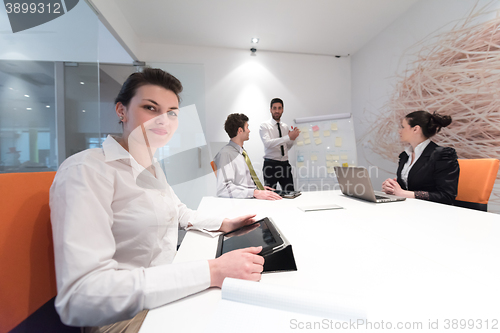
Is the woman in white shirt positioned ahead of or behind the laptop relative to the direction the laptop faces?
behind

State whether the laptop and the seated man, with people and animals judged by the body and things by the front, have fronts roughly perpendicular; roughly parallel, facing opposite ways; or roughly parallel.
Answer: roughly parallel

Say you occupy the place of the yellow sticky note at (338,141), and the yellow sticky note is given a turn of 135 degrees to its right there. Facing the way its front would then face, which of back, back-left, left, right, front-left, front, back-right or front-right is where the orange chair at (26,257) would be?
back-left

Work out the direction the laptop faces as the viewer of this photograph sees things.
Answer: facing away from the viewer and to the right of the viewer

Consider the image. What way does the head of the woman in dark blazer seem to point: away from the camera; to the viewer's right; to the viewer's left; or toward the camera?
to the viewer's left

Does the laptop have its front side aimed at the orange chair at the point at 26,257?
no

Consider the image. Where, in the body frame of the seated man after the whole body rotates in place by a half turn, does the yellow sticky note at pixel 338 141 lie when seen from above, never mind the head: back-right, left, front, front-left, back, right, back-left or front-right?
back-right

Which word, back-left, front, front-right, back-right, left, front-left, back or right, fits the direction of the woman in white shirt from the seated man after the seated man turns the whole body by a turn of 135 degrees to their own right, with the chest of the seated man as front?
front-left

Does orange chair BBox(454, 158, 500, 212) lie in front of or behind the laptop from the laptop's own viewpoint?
in front

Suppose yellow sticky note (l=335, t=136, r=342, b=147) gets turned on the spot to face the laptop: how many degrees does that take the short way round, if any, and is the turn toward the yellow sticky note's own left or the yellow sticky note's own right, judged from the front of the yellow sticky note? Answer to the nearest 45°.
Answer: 0° — it already faces it

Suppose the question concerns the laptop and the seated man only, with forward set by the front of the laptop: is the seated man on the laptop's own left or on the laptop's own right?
on the laptop's own left

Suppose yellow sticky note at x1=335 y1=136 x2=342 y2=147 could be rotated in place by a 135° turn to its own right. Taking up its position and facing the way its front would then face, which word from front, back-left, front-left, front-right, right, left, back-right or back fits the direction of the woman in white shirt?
back-left

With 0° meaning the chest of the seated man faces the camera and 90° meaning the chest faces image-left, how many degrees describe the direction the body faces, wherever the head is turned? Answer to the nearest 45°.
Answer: approximately 270°

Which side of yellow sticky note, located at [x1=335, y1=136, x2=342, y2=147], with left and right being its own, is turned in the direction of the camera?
front
